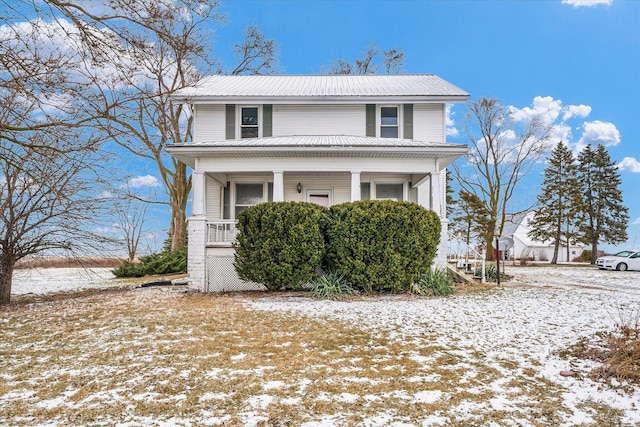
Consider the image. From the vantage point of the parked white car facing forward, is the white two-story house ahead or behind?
ahead

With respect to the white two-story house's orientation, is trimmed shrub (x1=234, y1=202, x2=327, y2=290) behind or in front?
in front

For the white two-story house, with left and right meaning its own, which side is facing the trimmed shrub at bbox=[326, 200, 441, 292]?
front

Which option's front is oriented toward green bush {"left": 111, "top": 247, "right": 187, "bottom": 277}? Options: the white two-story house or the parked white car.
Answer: the parked white car

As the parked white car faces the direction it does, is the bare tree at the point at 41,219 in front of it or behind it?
in front

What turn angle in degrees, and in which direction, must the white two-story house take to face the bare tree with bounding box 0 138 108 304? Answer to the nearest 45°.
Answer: approximately 45° to its right

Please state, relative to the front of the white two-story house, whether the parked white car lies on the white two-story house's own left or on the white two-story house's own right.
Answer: on the white two-story house's own left

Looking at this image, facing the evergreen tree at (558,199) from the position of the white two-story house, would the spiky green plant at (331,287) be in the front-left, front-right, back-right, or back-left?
back-right

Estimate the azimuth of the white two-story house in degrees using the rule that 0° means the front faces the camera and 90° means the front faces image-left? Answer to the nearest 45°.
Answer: approximately 0°

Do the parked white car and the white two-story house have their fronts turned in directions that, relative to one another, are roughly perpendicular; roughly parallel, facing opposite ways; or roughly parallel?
roughly perpendicular
